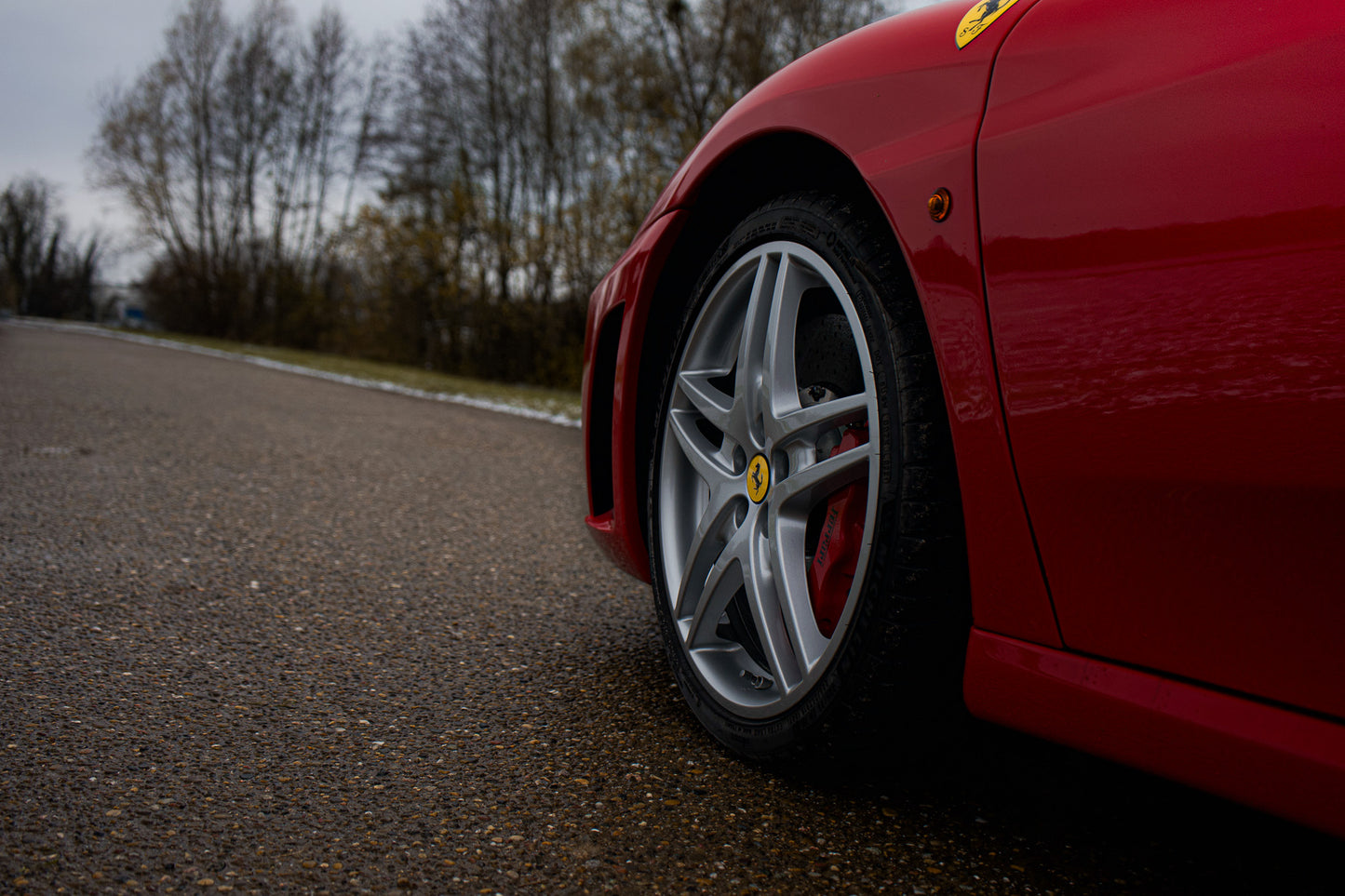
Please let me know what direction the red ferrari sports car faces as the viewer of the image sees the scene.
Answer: facing away from the viewer and to the left of the viewer
